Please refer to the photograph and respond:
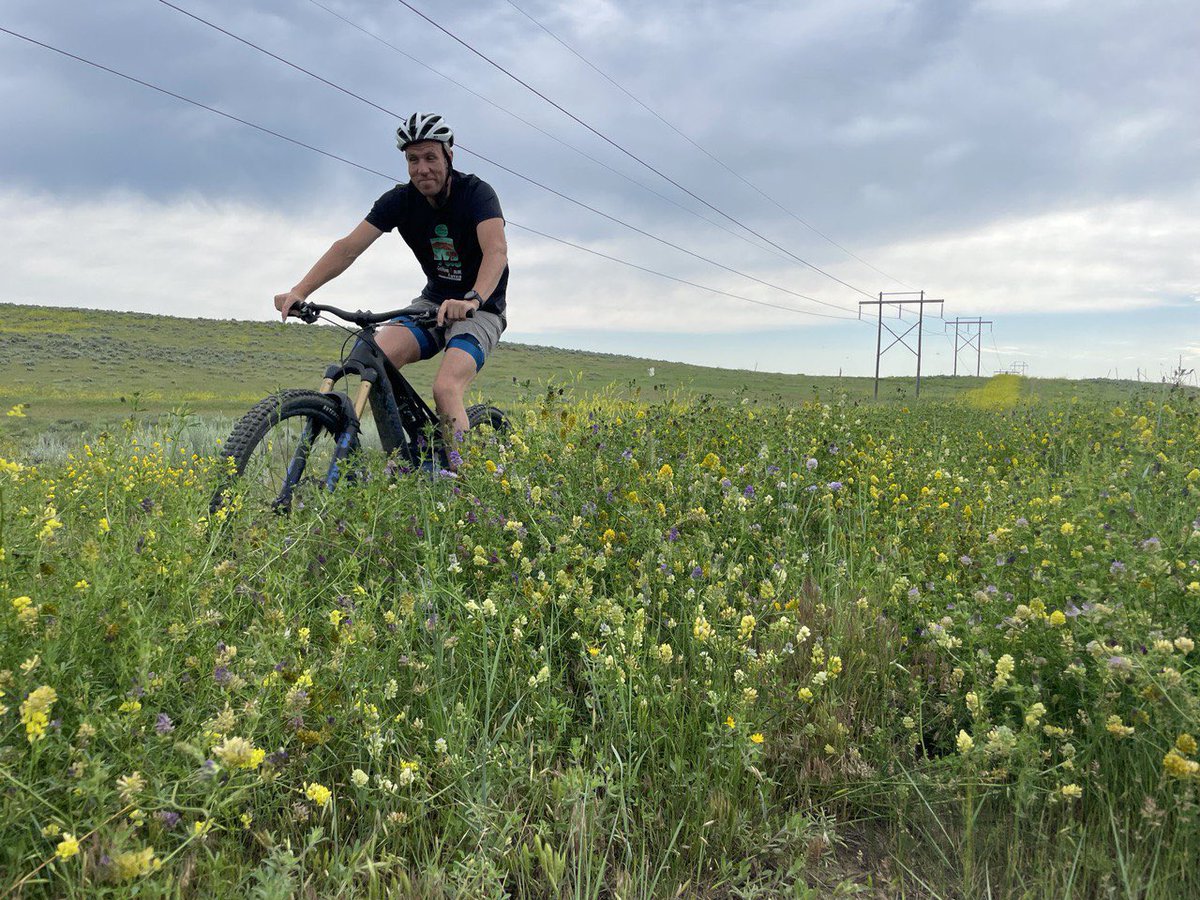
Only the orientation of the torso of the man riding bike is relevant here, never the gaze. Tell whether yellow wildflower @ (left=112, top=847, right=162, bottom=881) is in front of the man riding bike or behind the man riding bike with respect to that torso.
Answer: in front

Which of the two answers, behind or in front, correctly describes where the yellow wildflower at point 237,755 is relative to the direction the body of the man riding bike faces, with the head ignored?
in front

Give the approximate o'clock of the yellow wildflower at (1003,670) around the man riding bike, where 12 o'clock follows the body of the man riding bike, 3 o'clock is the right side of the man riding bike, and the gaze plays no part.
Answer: The yellow wildflower is roughly at 10 o'clock from the man riding bike.

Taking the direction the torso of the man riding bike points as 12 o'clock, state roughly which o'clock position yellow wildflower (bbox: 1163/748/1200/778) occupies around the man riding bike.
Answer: The yellow wildflower is roughly at 10 o'clock from the man riding bike.

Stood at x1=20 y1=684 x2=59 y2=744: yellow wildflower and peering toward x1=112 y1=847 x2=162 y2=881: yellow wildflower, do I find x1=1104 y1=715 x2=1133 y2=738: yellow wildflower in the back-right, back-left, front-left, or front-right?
front-left

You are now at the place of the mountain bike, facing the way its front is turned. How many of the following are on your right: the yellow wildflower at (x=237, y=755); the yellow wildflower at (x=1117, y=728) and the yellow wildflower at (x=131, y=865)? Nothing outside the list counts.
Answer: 0

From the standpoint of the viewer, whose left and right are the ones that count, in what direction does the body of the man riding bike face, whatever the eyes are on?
facing the viewer and to the left of the viewer

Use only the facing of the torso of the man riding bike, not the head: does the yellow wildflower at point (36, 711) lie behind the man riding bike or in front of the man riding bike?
in front

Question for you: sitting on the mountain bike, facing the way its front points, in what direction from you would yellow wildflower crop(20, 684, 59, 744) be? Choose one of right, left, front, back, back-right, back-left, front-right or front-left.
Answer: front-left

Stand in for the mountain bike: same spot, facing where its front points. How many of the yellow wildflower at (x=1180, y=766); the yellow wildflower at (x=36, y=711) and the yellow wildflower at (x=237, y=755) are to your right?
0

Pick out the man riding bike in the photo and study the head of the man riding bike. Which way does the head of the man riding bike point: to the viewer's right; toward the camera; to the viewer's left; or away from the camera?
toward the camera

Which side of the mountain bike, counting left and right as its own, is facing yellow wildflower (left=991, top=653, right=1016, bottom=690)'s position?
left
